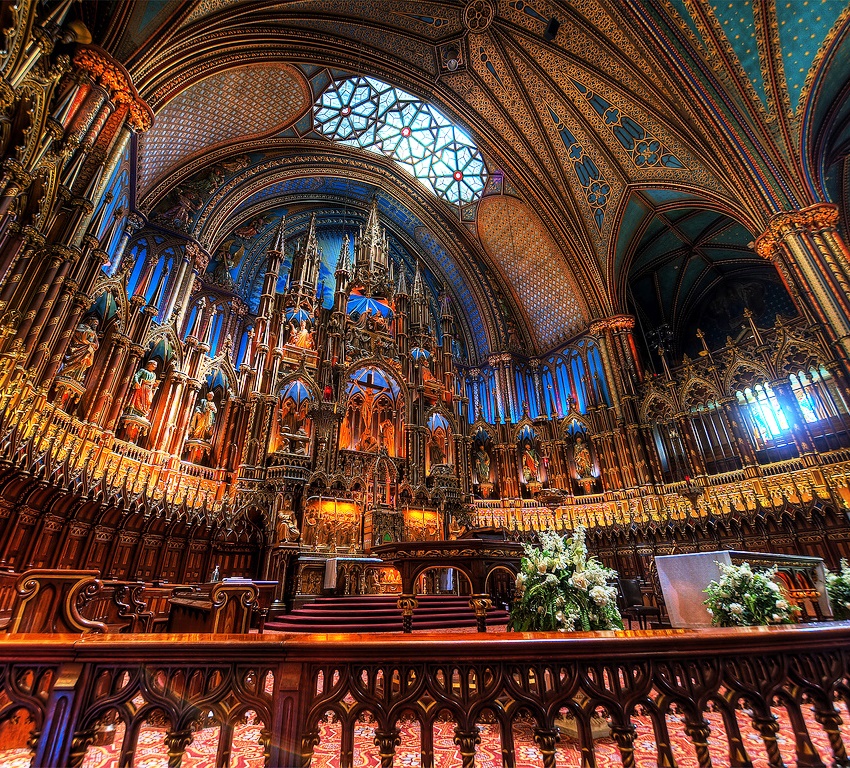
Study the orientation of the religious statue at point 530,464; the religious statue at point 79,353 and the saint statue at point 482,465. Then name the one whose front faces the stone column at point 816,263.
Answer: the religious statue at point 79,353

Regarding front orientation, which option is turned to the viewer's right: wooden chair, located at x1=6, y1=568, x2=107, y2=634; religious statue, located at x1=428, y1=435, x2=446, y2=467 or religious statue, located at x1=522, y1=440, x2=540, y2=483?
the wooden chair

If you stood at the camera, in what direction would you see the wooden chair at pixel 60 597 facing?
facing to the right of the viewer

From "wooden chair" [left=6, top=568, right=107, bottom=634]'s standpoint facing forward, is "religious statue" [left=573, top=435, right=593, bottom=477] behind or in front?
in front

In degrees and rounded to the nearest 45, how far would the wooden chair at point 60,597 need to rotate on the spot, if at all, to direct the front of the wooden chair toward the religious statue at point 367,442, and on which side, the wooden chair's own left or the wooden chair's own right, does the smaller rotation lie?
approximately 45° to the wooden chair's own left

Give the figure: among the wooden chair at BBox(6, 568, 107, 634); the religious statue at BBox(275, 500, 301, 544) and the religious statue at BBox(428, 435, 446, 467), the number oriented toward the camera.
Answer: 2

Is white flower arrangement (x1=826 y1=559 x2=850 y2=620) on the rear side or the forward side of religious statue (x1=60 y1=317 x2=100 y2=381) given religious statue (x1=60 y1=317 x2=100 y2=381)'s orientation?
on the forward side

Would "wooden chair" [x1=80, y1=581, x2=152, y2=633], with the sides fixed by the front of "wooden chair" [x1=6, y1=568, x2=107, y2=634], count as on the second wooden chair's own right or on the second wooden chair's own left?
on the second wooden chair's own left

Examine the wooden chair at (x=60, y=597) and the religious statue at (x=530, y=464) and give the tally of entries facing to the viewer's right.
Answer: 1

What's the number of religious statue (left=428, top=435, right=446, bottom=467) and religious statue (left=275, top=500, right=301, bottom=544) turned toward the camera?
2

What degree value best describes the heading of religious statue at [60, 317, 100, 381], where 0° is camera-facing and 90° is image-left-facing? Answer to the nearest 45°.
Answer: approximately 315°

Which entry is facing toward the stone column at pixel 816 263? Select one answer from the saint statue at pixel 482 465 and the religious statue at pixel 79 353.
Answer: the religious statue

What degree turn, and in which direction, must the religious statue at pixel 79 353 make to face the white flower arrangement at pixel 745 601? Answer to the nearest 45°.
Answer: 0° — it already faces it

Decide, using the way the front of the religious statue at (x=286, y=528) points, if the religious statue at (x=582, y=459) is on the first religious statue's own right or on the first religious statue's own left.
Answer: on the first religious statue's own left

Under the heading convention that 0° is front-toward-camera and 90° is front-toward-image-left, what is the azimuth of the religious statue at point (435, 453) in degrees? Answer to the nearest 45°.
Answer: approximately 0°

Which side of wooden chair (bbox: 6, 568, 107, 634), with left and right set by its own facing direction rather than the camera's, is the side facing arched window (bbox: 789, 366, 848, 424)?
front

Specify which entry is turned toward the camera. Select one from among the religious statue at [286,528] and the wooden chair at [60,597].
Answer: the religious statue

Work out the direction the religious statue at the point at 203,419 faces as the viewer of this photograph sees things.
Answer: facing the viewer and to the right of the viewer

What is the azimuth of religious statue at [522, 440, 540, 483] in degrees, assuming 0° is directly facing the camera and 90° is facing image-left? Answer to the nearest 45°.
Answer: approximately 45°

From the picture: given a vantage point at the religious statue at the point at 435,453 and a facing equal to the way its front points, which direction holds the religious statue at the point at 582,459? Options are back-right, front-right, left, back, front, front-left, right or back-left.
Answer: left
